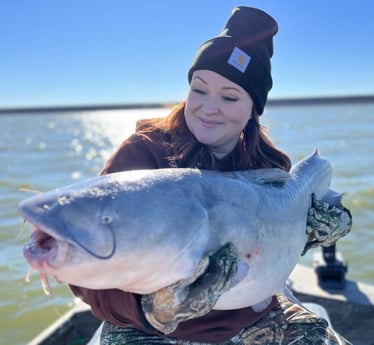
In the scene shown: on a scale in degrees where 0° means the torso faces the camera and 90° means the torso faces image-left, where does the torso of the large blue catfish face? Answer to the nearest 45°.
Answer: approximately 90°

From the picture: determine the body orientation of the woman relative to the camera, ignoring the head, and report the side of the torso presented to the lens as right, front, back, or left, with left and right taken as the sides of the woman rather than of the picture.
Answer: front
